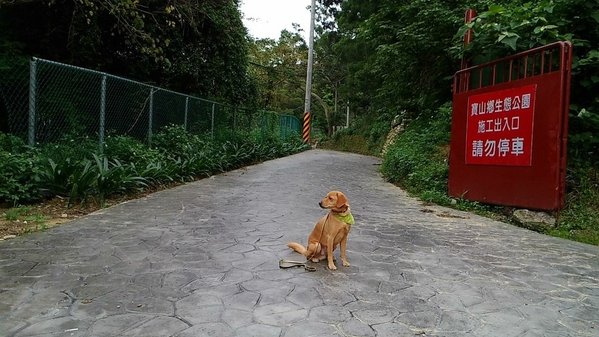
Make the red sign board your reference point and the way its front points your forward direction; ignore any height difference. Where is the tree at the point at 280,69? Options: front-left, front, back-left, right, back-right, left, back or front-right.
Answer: right

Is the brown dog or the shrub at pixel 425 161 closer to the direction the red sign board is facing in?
the brown dog

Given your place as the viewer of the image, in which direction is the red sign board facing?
facing the viewer and to the left of the viewer

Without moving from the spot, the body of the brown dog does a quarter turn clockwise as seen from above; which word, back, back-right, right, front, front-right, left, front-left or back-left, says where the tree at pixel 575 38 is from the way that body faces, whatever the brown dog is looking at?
back

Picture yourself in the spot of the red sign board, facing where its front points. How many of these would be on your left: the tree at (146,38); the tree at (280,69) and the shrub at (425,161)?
0

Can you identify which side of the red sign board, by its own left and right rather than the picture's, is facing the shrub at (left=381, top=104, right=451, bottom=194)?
right

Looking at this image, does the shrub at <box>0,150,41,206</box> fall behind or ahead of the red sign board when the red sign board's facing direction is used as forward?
ahead

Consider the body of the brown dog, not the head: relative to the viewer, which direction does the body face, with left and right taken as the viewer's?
facing the viewer and to the right of the viewer

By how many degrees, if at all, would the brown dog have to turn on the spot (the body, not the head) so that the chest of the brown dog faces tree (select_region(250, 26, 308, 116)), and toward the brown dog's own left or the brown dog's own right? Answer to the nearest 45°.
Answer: approximately 135° to the brown dog's own left

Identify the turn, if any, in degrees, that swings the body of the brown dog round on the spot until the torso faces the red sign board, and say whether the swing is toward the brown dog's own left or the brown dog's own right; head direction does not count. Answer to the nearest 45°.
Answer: approximately 90° to the brown dog's own left

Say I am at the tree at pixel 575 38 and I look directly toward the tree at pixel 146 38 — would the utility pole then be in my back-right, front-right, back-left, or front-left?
front-right

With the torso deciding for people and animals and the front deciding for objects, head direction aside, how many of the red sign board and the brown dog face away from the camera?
0
